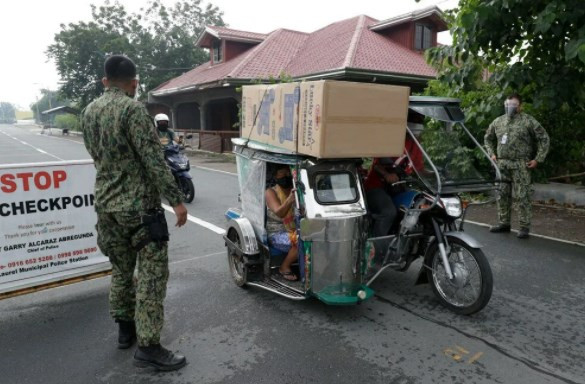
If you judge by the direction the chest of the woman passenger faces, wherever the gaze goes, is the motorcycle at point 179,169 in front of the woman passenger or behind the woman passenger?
behind

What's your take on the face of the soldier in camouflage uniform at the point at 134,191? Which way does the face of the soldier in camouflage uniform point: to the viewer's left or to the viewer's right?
to the viewer's right

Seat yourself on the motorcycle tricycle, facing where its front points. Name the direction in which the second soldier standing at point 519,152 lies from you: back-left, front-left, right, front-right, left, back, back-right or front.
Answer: left

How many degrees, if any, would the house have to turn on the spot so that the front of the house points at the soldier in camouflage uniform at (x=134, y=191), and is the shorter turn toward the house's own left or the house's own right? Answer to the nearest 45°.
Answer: approximately 45° to the house's own left

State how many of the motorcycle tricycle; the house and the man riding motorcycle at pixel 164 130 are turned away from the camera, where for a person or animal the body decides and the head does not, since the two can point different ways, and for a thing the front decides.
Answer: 0

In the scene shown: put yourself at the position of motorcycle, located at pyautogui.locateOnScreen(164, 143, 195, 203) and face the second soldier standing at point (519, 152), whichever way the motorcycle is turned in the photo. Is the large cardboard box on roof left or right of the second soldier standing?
right

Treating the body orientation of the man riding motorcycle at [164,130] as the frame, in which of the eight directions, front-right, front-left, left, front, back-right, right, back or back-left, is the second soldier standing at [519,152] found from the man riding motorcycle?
front

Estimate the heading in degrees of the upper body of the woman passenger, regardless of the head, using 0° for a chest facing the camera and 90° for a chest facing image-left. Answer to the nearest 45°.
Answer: approximately 315°

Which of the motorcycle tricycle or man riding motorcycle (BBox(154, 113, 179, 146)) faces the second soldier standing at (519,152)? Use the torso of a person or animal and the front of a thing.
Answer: the man riding motorcycle

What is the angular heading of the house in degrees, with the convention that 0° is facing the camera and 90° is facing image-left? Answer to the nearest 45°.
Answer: approximately 45°

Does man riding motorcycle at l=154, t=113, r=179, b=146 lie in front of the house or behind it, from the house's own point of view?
in front

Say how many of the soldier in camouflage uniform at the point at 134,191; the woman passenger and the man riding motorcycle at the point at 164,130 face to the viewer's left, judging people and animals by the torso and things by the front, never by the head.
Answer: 0

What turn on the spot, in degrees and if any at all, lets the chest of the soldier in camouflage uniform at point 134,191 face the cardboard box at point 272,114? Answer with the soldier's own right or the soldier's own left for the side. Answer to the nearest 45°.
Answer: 0° — they already face it

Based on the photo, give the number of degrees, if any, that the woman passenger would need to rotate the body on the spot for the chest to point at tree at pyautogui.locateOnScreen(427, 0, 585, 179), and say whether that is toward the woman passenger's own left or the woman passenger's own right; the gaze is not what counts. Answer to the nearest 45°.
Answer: approximately 90° to the woman passenger's own left

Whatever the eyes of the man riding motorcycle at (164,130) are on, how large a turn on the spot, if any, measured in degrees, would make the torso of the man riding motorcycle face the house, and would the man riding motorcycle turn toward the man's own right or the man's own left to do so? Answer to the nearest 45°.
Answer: approximately 90° to the man's own left

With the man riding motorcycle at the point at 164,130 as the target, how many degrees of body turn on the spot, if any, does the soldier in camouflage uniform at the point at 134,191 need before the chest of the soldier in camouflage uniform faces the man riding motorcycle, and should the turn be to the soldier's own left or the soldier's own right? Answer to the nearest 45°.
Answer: approximately 45° to the soldier's own left

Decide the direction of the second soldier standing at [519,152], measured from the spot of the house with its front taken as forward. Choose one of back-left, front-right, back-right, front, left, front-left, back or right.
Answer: front-left

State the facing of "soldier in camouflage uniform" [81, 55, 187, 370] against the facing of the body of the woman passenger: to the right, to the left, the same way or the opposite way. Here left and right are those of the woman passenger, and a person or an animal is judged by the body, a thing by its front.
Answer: to the left

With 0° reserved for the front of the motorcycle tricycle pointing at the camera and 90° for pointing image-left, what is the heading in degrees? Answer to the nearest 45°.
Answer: approximately 315°
